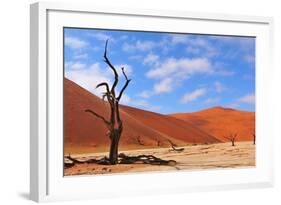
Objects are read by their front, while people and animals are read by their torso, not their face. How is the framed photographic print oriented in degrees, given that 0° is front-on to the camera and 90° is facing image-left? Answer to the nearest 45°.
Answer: approximately 315°
